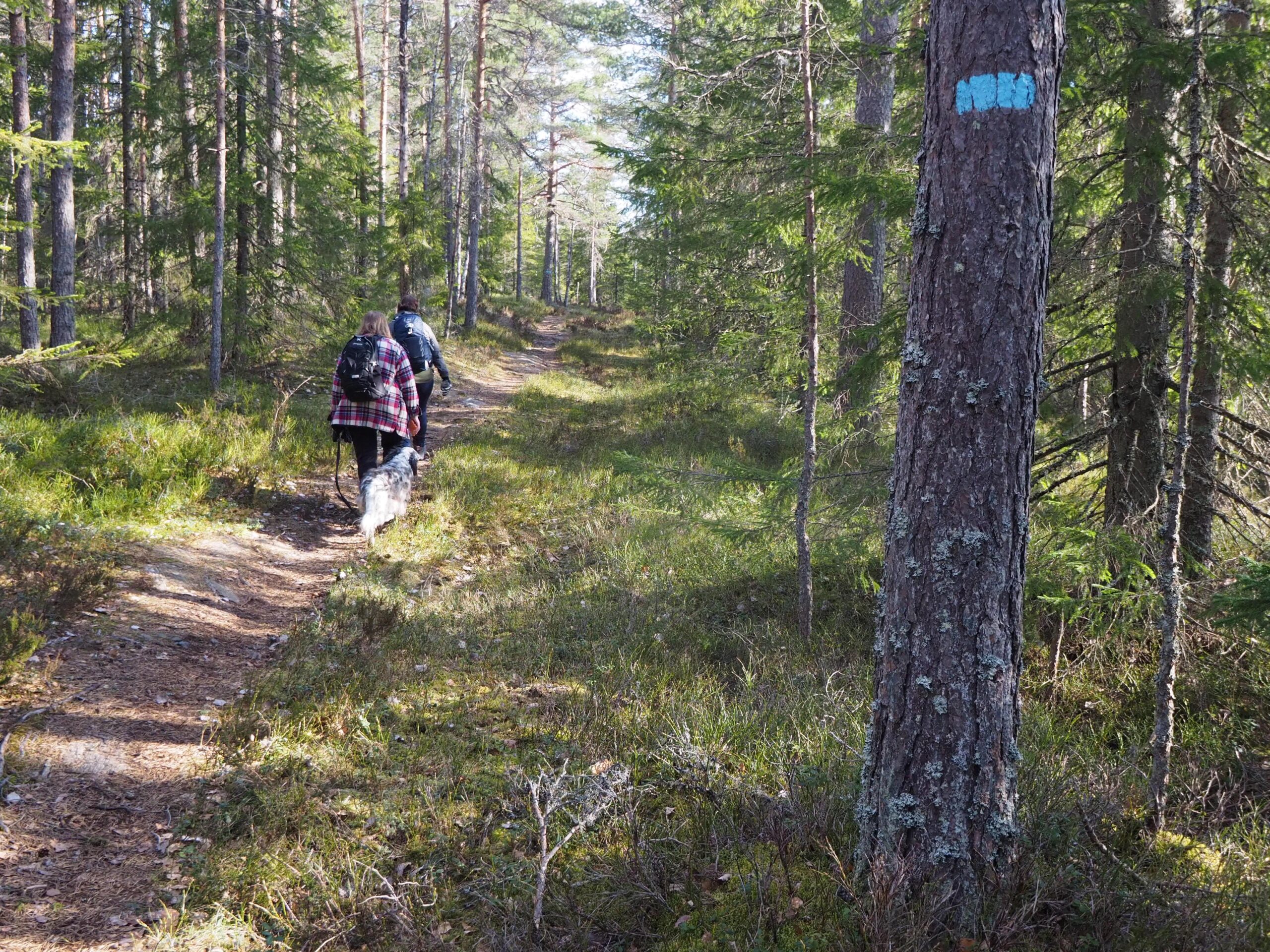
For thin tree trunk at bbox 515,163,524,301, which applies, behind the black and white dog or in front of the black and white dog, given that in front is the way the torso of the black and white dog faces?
in front

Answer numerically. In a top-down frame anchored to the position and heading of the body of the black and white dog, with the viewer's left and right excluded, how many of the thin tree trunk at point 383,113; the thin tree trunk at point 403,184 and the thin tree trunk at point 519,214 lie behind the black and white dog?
0

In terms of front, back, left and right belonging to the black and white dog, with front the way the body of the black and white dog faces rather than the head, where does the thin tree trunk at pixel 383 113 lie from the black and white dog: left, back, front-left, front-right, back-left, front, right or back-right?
front-left

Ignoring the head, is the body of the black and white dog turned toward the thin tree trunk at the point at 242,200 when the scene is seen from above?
no

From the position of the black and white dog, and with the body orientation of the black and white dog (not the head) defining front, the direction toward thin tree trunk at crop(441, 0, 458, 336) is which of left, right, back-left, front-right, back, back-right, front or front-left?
front-left

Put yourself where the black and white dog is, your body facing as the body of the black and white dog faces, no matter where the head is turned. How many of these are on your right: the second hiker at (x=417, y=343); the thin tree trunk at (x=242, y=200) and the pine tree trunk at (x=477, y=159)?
0

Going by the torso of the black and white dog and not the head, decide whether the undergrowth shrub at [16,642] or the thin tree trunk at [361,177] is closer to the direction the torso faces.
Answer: the thin tree trunk

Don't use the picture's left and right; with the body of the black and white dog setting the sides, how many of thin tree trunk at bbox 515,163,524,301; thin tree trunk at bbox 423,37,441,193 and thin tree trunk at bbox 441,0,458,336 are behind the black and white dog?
0

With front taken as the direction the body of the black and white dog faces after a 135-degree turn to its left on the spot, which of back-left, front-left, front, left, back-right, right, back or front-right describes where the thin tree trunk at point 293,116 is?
right

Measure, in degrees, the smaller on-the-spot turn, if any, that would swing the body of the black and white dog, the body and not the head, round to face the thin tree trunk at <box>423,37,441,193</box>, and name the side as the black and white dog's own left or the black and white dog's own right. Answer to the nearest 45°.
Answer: approximately 45° to the black and white dog's own left

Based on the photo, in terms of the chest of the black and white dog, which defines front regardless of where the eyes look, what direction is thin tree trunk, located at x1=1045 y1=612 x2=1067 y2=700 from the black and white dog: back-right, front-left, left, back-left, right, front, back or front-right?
right

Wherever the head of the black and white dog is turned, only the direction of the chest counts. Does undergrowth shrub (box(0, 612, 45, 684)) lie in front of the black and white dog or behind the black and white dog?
behind

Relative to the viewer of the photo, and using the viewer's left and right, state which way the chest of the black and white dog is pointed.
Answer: facing away from the viewer and to the right of the viewer

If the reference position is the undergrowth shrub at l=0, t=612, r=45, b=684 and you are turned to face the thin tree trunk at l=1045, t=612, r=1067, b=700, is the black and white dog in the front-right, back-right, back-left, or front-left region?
front-left
